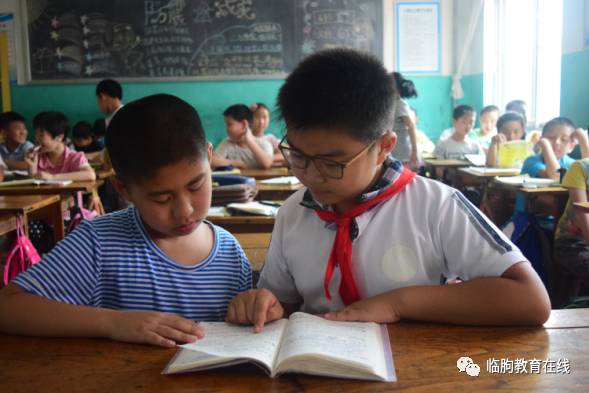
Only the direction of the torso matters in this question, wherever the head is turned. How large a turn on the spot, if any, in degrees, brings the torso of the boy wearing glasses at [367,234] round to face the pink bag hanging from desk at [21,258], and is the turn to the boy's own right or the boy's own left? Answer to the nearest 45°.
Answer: approximately 90° to the boy's own right

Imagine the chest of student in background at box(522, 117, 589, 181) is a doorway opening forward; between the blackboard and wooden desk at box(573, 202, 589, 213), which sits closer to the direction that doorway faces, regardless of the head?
the wooden desk

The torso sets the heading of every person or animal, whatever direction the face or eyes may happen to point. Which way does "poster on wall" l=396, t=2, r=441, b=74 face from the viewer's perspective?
toward the camera

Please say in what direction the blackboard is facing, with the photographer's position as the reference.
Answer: facing the viewer

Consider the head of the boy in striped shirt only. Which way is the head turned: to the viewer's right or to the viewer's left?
to the viewer's right

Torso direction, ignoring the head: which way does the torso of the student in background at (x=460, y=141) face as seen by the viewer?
toward the camera

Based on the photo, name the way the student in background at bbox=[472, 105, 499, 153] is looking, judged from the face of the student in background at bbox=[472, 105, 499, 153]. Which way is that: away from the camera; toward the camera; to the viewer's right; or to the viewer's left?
toward the camera

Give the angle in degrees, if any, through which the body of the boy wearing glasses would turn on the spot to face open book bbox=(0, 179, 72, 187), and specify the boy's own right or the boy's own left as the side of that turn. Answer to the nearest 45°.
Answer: approximately 90° to the boy's own right

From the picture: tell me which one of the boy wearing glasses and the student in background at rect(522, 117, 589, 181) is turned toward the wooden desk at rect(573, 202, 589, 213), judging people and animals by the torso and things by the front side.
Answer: the student in background

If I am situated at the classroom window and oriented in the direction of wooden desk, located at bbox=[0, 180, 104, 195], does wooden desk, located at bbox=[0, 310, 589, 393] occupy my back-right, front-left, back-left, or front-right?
front-left

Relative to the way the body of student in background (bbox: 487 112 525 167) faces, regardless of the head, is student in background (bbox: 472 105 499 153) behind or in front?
behind

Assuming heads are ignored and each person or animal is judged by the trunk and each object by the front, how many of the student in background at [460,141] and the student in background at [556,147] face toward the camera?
2

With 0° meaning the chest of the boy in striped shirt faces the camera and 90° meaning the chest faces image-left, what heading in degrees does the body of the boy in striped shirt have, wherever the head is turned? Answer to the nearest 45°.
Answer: approximately 315°
